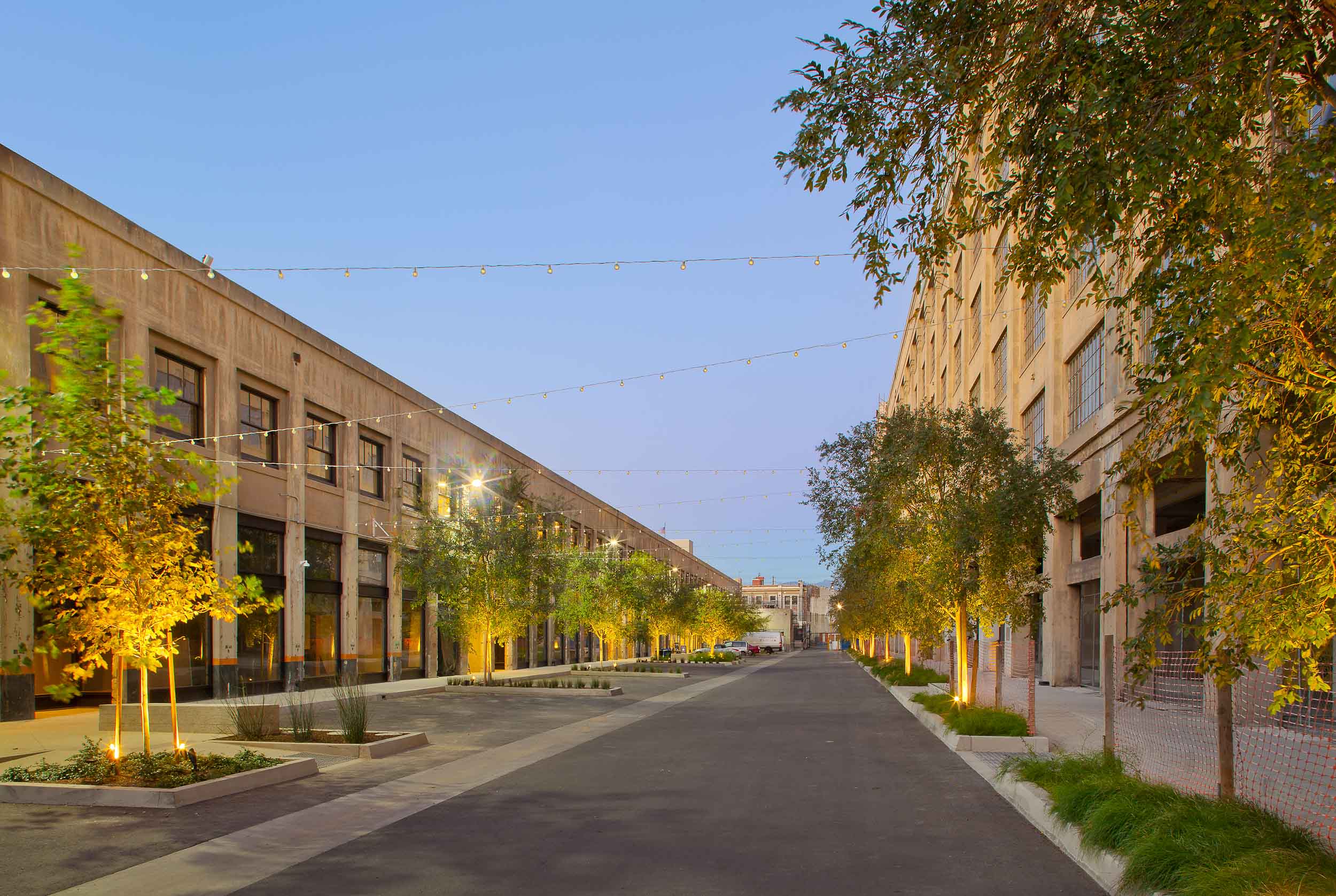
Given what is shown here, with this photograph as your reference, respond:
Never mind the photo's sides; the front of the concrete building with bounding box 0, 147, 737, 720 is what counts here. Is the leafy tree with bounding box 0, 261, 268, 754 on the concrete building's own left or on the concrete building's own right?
on the concrete building's own right

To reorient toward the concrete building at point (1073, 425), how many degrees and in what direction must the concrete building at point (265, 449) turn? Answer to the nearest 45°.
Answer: approximately 45° to its left

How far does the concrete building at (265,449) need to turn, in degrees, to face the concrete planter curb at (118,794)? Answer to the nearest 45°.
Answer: approximately 45° to its right

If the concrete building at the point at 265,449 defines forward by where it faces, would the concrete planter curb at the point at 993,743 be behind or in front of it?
in front

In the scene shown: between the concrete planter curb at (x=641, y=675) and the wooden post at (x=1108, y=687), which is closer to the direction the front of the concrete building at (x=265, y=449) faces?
the wooden post

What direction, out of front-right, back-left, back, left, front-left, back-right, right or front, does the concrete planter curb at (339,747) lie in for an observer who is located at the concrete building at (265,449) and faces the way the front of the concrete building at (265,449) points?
front-right

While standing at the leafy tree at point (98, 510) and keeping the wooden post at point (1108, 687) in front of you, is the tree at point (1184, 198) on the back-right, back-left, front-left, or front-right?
front-right

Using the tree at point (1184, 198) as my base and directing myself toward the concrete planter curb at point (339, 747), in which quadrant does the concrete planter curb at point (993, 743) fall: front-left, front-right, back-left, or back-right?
front-right

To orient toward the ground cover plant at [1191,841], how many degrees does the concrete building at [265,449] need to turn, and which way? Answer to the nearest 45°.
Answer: approximately 45° to its right

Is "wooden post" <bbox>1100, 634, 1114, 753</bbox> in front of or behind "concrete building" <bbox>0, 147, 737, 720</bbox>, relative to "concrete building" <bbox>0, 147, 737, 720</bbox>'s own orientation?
in front

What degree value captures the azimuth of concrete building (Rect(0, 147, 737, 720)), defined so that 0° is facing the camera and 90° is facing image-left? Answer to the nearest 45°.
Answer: approximately 315°
